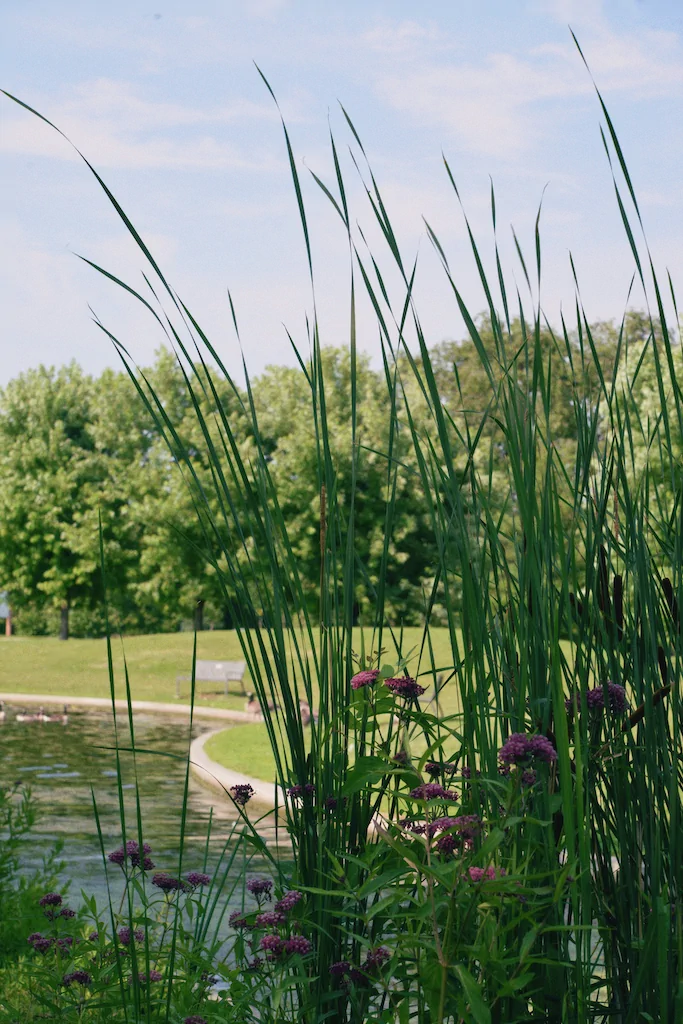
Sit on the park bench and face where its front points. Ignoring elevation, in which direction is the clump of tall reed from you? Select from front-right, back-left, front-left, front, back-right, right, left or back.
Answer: front-left

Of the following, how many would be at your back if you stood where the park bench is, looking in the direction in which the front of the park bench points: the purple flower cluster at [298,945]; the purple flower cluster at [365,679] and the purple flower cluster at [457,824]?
0

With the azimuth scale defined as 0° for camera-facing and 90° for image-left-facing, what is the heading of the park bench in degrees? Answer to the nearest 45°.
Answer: approximately 45°

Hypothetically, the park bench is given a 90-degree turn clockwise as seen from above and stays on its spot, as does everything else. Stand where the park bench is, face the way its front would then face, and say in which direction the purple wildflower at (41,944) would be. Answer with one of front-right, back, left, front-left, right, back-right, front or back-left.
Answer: back-left

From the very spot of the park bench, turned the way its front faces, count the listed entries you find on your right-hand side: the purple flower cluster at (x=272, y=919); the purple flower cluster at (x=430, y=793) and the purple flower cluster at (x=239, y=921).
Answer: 0

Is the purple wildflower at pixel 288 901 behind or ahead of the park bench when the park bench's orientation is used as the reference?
ahead

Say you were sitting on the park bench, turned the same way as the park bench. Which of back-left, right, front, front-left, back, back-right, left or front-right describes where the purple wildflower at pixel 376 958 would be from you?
front-left

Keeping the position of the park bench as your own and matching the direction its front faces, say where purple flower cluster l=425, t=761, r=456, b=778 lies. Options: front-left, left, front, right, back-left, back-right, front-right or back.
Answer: front-left

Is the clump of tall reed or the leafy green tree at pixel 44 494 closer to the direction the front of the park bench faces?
the clump of tall reed

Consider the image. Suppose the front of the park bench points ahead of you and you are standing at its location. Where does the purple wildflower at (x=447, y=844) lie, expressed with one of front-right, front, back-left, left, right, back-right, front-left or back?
front-left

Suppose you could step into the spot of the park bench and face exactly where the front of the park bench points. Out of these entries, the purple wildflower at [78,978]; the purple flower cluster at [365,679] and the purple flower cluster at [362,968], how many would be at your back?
0

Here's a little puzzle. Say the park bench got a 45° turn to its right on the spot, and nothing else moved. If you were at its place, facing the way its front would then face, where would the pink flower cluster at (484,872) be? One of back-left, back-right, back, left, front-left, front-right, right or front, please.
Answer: left

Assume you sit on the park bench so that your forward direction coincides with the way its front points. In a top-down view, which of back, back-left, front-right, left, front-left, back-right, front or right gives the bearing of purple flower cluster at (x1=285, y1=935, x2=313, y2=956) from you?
front-left

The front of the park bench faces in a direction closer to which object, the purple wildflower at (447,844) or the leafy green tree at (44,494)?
the purple wildflower
